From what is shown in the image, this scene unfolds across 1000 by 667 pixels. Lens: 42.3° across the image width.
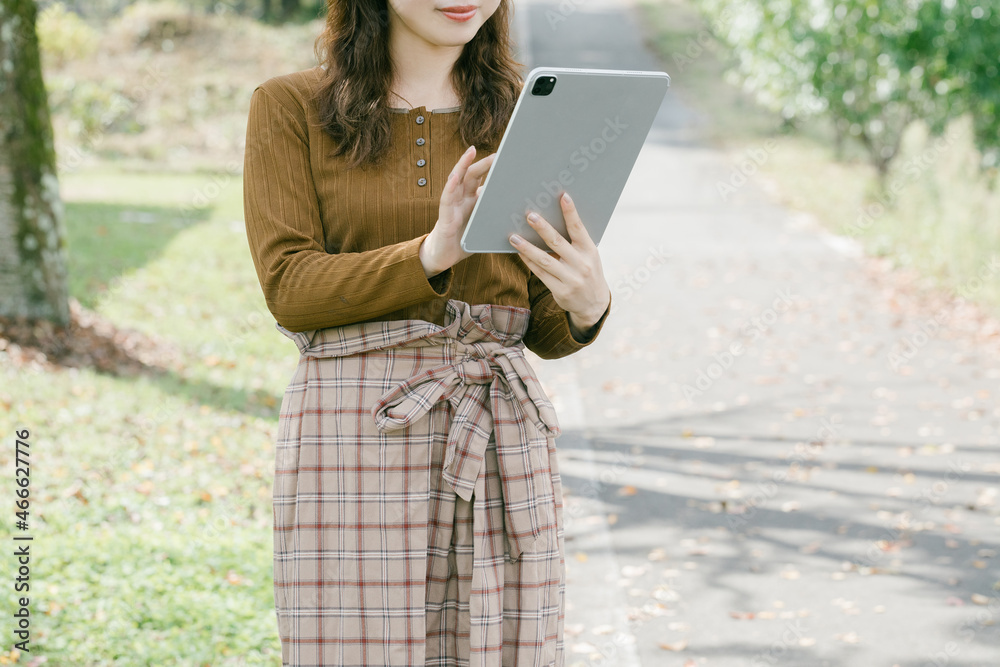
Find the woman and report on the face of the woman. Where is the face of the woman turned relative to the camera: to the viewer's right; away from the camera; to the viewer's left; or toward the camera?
toward the camera

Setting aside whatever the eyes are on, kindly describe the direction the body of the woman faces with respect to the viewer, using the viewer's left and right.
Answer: facing the viewer and to the right of the viewer

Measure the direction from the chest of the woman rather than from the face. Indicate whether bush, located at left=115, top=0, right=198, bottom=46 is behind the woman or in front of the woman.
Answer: behind
